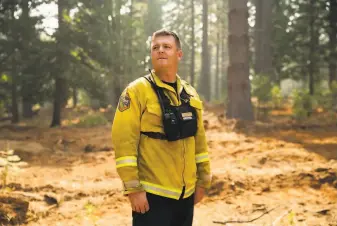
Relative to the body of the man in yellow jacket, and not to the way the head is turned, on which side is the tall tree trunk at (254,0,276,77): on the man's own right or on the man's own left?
on the man's own left

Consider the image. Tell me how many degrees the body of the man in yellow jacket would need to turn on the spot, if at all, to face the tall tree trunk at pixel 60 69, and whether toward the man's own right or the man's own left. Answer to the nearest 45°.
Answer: approximately 135° to the man's own left

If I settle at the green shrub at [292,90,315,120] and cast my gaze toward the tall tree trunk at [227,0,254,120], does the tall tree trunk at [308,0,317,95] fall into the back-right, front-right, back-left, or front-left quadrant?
back-right

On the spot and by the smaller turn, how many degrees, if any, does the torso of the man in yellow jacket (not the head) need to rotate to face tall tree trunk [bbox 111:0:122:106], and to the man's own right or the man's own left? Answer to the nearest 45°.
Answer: approximately 135° to the man's own left

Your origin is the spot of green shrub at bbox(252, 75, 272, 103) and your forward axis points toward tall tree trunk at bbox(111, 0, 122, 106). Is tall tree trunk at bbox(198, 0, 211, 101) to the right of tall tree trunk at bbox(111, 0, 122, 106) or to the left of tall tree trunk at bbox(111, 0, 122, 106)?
right

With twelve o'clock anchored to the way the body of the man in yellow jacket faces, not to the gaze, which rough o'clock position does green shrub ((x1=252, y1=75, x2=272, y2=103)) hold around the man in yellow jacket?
The green shrub is roughly at 8 o'clock from the man in yellow jacket.

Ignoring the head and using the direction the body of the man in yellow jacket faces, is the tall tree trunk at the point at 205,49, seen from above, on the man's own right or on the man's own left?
on the man's own left

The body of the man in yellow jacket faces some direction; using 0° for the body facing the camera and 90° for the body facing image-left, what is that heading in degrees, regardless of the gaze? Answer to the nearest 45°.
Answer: approximately 315°

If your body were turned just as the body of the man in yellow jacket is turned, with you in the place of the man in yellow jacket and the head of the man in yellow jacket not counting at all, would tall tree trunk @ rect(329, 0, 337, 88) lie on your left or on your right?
on your left

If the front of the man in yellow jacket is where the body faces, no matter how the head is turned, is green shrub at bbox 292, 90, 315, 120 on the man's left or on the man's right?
on the man's left
